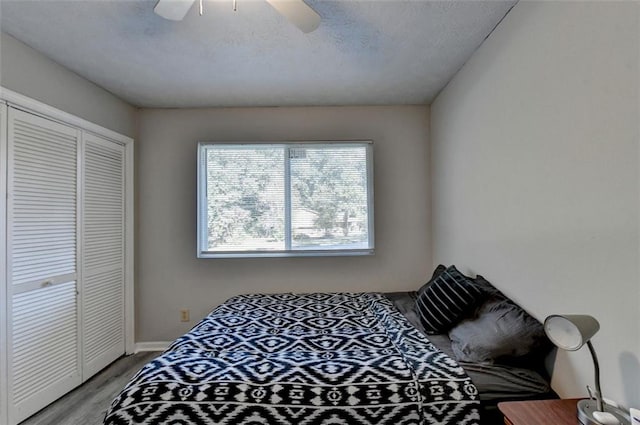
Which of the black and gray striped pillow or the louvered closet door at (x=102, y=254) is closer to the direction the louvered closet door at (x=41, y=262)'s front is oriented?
the black and gray striped pillow

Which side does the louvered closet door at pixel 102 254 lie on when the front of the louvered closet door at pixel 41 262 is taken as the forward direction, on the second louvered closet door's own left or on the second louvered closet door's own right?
on the second louvered closet door's own left

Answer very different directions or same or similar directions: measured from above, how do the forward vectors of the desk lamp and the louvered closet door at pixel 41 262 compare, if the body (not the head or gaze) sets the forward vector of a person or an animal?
very different directions

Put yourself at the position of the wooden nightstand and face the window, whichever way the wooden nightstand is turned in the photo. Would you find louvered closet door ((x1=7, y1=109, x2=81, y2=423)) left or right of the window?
left

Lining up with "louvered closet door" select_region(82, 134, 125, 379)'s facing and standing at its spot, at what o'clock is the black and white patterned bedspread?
The black and white patterned bedspread is roughly at 1 o'clock from the louvered closet door.

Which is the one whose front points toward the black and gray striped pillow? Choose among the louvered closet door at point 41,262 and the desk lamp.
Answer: the louvered closet door

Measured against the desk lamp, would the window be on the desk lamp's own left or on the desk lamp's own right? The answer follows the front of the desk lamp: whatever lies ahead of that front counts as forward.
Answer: on the desk lamp's own right

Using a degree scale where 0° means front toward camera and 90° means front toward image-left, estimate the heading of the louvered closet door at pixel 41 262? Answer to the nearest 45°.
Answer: approximately 315°

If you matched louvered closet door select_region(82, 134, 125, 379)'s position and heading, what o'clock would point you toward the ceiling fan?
The ceiling fan is roughly at 1 o'clock from the louvered closet door.

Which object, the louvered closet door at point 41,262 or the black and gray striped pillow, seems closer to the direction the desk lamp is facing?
the louvered closet door

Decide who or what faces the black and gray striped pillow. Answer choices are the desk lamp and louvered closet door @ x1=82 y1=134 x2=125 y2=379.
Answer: the louvered closet door

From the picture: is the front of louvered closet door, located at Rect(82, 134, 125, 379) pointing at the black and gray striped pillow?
yes
